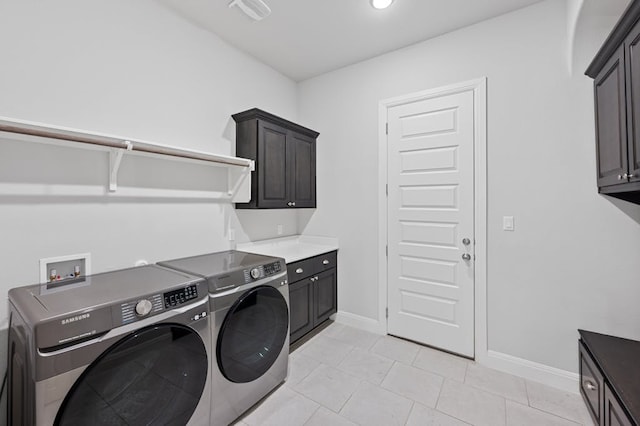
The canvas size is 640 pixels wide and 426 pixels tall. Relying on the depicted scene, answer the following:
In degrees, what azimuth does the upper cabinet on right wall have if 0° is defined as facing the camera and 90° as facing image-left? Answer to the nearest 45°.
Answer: approximately 90°

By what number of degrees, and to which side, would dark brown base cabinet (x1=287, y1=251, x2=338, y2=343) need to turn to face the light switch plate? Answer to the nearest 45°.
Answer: approximately 45° to its left

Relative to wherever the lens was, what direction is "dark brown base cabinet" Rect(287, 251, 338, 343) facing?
facing the viewer and to the right of the viewer

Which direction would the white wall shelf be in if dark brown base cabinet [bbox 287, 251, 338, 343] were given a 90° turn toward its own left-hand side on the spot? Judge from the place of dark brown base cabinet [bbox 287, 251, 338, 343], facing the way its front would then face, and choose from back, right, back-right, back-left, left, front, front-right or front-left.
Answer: back

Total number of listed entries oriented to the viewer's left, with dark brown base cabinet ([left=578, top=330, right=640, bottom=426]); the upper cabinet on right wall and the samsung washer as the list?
2

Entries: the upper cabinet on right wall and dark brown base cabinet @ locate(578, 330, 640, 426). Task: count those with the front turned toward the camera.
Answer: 0

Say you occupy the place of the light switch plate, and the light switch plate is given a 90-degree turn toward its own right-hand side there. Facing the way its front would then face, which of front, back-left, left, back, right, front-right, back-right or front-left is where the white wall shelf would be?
front-left

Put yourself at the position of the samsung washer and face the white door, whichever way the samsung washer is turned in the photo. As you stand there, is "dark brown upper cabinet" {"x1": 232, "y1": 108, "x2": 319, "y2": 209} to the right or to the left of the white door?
left

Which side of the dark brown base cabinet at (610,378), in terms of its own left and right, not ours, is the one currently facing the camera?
left

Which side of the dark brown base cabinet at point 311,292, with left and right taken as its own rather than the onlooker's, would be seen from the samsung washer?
right

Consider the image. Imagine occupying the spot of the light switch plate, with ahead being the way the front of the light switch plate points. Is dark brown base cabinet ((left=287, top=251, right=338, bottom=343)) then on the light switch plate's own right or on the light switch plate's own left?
on the light switch plate's own right

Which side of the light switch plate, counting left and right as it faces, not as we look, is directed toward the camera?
front

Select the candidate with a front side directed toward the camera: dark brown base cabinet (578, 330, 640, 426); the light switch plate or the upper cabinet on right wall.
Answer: the light switch plate

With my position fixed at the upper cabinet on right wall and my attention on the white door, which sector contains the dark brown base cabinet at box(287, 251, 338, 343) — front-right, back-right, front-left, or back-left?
front-left
